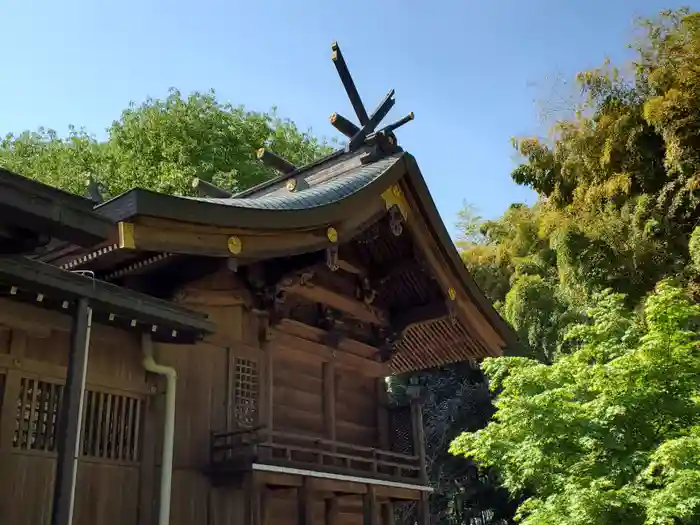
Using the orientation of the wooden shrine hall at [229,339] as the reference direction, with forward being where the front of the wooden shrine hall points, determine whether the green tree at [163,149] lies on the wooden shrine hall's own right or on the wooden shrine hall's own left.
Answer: on the wooden shrine hall's own right
